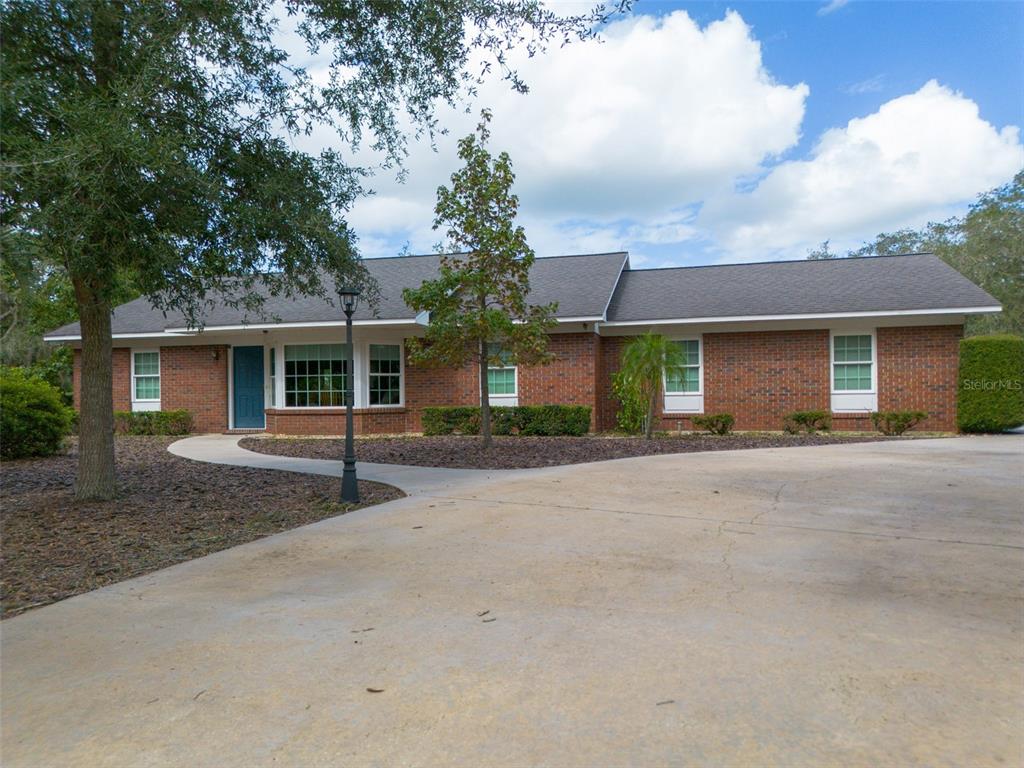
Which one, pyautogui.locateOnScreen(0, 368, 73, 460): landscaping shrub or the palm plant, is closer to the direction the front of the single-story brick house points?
the palm plant

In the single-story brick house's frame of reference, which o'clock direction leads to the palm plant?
The palm plant is roughly at 12 o'clock from the single-story brick house.

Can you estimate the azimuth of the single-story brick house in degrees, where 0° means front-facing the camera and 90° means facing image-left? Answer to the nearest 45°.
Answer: approximately 0°

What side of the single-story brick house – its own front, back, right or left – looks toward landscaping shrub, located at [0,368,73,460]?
right

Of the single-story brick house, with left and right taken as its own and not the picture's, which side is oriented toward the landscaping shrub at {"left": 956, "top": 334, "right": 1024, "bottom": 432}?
left

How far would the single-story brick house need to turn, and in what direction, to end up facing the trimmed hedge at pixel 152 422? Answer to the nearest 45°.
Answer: approximately 90° to its right

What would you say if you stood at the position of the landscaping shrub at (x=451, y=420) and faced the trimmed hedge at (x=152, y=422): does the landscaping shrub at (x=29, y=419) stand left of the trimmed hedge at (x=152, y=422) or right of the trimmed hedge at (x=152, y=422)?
left

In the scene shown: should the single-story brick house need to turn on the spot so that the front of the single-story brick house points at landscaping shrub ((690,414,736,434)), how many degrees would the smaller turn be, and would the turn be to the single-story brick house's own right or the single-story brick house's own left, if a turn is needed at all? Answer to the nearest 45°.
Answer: approximately 45° to the single-story brick house's own left
